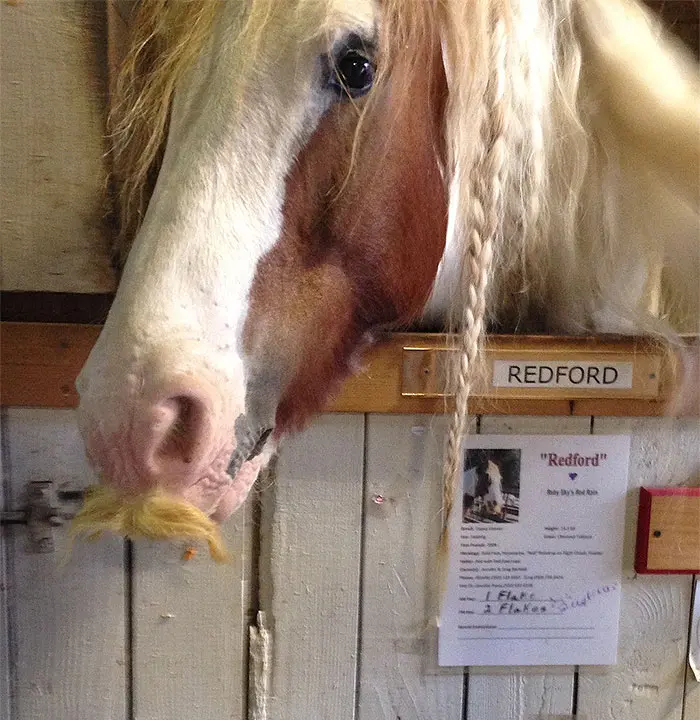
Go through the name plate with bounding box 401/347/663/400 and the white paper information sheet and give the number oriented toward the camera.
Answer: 2

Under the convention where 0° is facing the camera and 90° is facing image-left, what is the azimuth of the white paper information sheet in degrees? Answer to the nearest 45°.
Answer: approximately 0°
